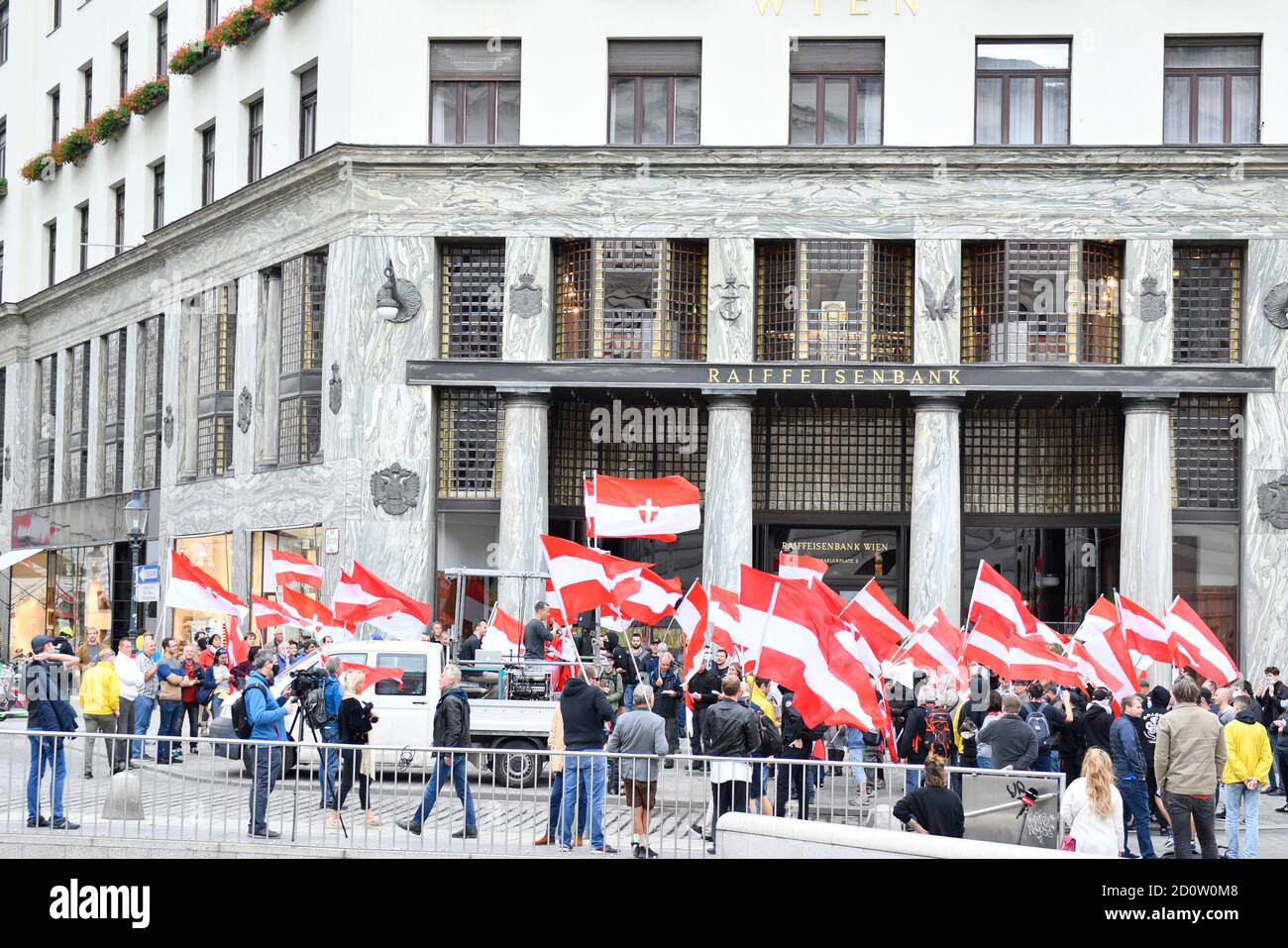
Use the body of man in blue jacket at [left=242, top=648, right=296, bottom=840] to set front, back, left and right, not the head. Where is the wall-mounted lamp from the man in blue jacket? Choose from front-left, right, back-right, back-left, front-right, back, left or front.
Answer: left

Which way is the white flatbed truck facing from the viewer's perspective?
to the viewer's left

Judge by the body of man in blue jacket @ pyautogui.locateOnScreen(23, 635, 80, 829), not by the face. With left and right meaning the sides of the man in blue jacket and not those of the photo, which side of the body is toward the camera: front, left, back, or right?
right

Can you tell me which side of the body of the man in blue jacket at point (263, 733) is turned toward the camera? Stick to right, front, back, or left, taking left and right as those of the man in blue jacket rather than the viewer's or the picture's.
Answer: right

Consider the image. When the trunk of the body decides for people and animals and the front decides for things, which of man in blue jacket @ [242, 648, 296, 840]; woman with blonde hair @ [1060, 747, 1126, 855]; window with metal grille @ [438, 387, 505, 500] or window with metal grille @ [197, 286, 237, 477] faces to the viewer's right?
the man in blue jacket

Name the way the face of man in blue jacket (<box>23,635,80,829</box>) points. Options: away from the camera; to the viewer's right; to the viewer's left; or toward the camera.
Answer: to the viewer's right

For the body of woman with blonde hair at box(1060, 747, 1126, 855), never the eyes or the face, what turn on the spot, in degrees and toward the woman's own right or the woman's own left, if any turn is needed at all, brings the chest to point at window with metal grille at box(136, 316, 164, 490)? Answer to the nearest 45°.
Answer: approximately 45° to the woman's own left

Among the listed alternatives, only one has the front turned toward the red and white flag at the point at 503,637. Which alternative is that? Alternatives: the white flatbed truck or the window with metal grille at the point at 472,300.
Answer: the window with metal grille

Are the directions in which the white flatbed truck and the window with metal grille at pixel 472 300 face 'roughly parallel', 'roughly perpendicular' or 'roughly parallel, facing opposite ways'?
roughly perpendicular

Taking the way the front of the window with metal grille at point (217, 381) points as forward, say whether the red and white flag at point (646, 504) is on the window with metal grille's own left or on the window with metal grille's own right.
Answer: on the window with metal grille's own left
